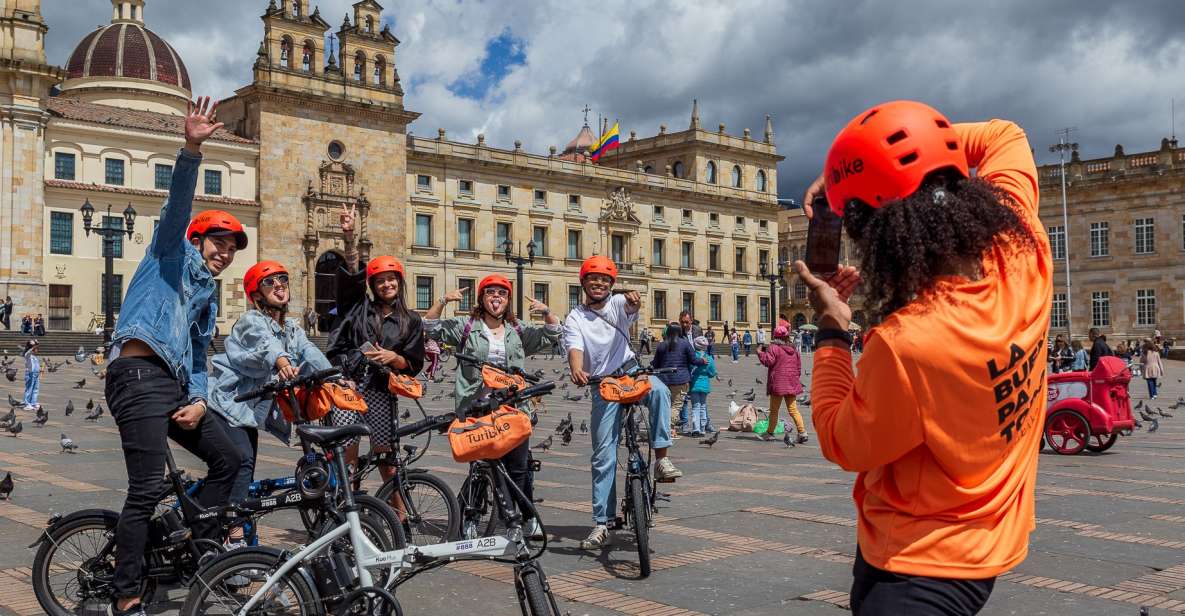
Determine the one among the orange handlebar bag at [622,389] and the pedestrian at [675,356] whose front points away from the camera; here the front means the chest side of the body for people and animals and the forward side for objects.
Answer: the pedestrian

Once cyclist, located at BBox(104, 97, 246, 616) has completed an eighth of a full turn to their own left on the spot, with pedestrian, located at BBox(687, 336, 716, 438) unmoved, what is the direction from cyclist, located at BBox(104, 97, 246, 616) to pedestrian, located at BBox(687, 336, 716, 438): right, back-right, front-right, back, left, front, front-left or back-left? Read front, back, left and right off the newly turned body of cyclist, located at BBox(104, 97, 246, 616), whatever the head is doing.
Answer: front-left

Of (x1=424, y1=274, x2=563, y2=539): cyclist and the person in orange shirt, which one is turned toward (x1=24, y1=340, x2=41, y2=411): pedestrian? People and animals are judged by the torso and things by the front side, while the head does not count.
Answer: the person in orange shirt

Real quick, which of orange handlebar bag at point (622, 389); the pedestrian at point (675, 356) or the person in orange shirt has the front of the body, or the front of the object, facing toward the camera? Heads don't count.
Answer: the orange handlebar bag

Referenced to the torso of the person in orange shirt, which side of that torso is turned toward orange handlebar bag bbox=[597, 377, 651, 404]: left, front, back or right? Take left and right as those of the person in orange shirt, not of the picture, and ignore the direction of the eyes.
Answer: front

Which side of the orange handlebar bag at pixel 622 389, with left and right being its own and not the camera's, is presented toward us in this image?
front

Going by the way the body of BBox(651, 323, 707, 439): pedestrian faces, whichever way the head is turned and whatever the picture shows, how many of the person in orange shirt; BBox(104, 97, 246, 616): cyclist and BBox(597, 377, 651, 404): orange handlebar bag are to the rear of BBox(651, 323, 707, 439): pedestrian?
3

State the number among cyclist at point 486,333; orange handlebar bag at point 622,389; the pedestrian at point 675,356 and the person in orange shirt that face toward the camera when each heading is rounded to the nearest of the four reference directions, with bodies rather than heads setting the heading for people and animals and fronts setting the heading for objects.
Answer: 2

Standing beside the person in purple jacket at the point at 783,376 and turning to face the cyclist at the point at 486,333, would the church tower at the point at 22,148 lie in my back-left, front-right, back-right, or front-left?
back-right

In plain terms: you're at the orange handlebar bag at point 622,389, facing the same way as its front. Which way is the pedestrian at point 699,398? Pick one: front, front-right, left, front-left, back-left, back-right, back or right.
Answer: back

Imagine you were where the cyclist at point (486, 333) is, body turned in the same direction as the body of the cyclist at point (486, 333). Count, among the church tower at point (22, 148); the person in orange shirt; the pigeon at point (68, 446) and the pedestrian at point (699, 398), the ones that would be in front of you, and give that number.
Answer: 1

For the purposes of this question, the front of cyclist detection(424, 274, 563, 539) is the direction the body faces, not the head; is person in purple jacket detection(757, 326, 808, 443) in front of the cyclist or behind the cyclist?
behind

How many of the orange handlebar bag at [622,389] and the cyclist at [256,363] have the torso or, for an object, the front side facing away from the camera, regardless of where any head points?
0

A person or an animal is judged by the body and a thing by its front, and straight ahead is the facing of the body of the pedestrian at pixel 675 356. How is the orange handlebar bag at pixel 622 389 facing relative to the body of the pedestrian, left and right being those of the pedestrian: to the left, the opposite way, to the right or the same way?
the opposite way

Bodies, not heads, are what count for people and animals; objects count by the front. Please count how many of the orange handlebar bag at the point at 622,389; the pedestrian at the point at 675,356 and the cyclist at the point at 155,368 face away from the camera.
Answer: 1
